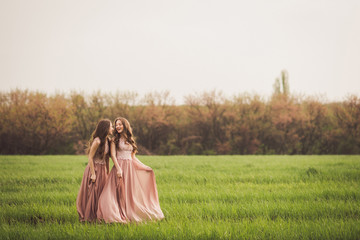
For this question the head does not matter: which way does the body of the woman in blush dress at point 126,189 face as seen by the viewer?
toward the camera

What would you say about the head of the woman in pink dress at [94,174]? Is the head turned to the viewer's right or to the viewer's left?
to the viewer's right
